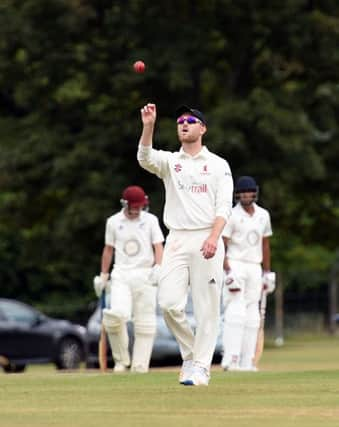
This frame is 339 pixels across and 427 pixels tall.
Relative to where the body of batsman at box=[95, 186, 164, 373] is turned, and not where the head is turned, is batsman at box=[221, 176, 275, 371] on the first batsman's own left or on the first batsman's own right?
on the first batsman's own left

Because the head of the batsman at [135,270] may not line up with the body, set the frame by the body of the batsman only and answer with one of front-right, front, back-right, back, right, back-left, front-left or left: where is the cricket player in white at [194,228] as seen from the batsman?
front

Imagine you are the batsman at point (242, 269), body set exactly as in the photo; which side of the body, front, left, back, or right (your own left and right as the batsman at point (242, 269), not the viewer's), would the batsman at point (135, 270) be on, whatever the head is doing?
right

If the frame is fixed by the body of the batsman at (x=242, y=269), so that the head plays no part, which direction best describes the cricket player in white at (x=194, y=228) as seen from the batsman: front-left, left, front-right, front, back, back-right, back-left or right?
front

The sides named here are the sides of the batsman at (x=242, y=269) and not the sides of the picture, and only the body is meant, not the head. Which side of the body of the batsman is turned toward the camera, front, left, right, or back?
front

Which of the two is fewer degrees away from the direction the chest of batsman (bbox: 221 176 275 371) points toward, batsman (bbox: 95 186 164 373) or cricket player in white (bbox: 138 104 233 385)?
the cricket player in white

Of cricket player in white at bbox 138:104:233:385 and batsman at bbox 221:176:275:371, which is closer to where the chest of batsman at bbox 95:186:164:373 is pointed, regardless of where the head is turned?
the cricket player in white

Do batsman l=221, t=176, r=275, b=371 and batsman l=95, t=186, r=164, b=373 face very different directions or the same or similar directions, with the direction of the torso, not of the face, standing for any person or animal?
same or similar directions

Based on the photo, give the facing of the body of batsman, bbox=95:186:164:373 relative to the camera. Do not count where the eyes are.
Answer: toward the camera

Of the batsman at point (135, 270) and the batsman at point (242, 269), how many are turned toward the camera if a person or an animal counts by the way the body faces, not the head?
2
